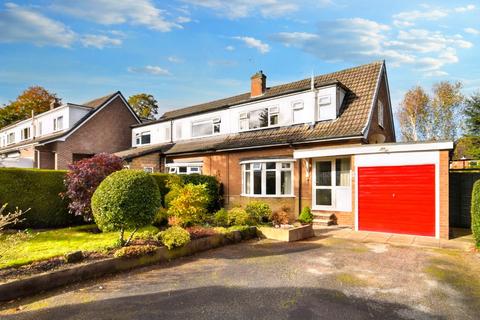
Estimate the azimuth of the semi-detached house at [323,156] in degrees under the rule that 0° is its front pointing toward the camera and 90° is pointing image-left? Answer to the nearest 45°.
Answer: approximately 45°

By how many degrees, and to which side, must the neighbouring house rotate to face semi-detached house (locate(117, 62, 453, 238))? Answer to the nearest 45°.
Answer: approximately 90° to its left

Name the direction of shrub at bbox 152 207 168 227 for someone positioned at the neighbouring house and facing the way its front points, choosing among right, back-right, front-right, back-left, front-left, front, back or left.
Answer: front-left

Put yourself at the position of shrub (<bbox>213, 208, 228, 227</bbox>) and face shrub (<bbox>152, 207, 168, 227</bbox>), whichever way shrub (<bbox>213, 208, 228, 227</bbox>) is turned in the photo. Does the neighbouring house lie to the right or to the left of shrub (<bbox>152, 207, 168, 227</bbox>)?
right

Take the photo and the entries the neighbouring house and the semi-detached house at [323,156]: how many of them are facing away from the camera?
0

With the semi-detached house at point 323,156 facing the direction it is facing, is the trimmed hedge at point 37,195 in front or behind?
in front

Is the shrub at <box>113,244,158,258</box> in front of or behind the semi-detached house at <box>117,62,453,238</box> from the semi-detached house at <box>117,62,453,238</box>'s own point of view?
in front

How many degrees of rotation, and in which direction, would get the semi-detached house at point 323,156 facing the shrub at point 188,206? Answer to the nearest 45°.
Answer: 0° — it already faces it

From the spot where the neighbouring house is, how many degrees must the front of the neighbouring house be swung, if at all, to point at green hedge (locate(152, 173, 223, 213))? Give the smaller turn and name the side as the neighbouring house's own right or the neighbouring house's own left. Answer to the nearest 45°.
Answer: approximately 90° to the neighbouring house's own left
